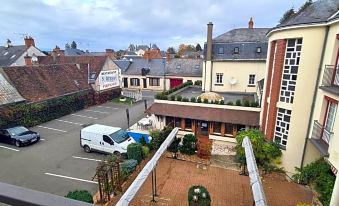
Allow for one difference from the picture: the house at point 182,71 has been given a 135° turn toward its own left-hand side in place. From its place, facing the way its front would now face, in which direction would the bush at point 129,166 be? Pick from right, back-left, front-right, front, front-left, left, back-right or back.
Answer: back-right

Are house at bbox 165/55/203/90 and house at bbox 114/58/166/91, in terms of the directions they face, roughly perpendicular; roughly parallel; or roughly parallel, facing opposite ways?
roughly parallel

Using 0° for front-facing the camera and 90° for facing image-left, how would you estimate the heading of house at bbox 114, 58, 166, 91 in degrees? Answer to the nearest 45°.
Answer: approximately 0°

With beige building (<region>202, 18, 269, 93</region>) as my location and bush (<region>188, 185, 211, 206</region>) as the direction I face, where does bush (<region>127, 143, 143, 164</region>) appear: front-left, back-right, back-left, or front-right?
front-right

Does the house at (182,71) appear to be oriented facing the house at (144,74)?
no

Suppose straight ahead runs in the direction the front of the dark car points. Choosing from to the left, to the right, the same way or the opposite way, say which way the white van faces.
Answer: the same way

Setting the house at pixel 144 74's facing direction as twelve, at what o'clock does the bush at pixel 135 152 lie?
The bush is roughly at 12 o'clock from the house.

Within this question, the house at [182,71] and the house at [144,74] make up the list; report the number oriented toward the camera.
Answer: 2

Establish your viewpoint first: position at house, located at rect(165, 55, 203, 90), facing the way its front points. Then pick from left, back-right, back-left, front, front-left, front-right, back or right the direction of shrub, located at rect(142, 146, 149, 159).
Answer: front

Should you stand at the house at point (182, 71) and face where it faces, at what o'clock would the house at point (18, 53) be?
the house at point (18, 53) is roughly at 3 o'clock from the house at point (182, 71).

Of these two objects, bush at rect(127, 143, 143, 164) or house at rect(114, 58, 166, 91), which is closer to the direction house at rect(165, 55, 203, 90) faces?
the bush

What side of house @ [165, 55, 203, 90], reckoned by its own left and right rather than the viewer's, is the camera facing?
front
